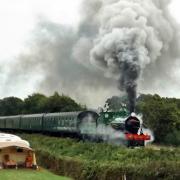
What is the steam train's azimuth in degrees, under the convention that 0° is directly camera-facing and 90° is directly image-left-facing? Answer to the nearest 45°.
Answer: approximately 315°

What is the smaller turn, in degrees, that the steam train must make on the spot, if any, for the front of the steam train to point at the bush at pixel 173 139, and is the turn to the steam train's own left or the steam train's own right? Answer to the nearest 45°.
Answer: approximately 90° to the steam train's own left
